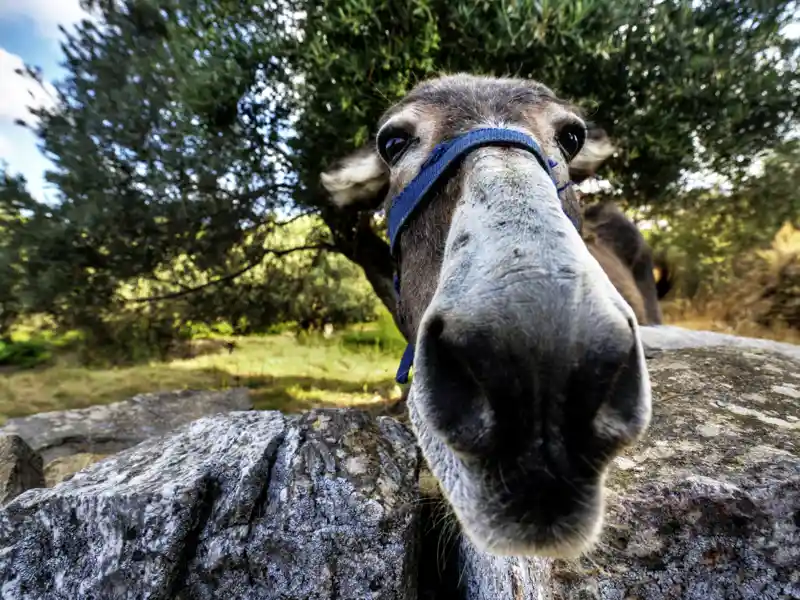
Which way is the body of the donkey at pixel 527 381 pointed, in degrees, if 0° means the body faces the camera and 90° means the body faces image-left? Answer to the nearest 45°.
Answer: approximately 0°

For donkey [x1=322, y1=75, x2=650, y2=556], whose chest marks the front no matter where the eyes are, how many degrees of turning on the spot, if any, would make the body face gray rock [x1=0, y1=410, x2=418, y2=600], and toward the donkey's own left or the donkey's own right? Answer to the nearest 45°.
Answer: approximately 90° to the donkey's own right

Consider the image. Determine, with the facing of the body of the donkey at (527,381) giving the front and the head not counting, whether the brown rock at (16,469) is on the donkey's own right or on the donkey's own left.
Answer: on the donkey's own right

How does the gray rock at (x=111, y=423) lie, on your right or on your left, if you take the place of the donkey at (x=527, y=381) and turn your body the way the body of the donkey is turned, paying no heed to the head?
on your right
